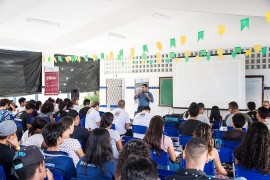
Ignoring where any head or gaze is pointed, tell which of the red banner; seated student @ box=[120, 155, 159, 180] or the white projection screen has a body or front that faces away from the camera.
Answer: the seated student

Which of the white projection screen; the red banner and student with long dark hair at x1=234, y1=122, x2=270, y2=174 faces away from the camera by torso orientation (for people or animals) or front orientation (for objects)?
the student with long dark hair

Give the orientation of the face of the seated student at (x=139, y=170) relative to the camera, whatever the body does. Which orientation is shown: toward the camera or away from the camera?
away from the camera

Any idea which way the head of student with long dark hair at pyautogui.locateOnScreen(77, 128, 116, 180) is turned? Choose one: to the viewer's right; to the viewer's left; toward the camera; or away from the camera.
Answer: away from the camera

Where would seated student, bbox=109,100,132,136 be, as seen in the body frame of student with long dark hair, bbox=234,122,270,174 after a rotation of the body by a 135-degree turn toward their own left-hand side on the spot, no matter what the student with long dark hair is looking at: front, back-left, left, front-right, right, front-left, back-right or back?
right

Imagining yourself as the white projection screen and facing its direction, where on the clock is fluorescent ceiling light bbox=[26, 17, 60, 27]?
The fluorescent ceiling light is roughly at 2 o'clock from the white projection screen.

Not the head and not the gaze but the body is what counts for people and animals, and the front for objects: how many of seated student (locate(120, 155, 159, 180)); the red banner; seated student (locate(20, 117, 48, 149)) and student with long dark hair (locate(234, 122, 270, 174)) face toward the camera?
1

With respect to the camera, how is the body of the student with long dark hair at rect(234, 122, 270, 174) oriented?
away from the camera

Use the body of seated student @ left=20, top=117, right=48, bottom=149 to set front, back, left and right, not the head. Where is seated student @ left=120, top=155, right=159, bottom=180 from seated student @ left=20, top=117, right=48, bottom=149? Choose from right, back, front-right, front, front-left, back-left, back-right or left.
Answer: back-right

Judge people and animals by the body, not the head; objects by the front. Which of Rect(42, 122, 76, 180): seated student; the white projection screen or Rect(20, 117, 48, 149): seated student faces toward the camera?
the white projection screen

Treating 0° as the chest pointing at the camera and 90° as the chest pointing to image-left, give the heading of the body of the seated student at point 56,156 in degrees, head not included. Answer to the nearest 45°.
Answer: approximately 225°

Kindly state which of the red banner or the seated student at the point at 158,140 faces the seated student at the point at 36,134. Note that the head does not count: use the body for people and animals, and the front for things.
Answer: the red banner

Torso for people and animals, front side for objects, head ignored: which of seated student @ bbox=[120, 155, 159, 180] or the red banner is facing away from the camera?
the seated student

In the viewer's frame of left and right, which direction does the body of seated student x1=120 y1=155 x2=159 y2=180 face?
facing away from the viewer

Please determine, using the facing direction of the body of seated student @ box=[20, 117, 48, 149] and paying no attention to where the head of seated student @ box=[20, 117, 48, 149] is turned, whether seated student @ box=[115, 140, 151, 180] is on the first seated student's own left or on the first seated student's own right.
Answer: on the first seated student's own right

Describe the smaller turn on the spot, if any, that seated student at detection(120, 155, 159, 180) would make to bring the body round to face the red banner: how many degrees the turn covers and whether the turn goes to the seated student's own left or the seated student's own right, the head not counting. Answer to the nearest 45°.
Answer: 0° — they already face it
